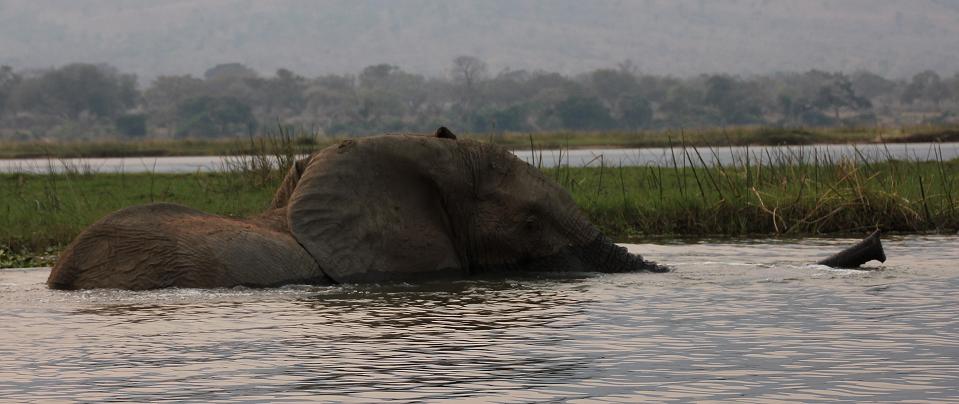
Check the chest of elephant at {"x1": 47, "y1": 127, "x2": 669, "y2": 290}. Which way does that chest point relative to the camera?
to the viewer's right

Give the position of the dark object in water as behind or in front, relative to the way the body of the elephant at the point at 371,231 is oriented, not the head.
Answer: in front
